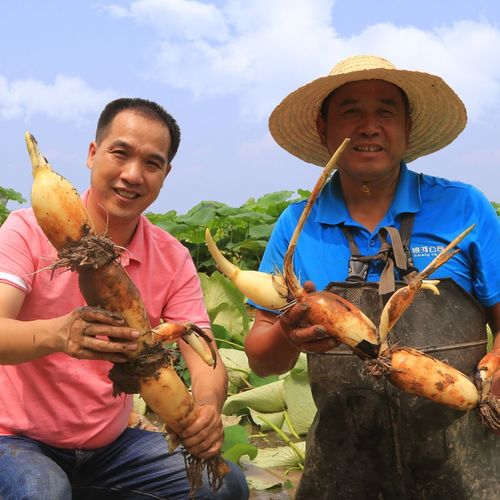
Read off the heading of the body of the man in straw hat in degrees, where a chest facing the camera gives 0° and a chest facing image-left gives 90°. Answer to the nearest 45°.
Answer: approximately 0°

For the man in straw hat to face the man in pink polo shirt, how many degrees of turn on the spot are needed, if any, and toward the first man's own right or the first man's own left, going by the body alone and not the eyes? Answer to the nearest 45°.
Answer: approximately 90° to the first man's own right

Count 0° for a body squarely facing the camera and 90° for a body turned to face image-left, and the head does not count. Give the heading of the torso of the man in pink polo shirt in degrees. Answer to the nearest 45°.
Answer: approximately 315°

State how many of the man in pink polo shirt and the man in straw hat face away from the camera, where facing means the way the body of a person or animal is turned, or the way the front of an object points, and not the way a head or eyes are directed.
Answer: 0

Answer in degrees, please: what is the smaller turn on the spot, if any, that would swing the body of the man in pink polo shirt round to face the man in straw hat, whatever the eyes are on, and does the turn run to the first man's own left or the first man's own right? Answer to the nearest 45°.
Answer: approximately 45° to the first man's own left
